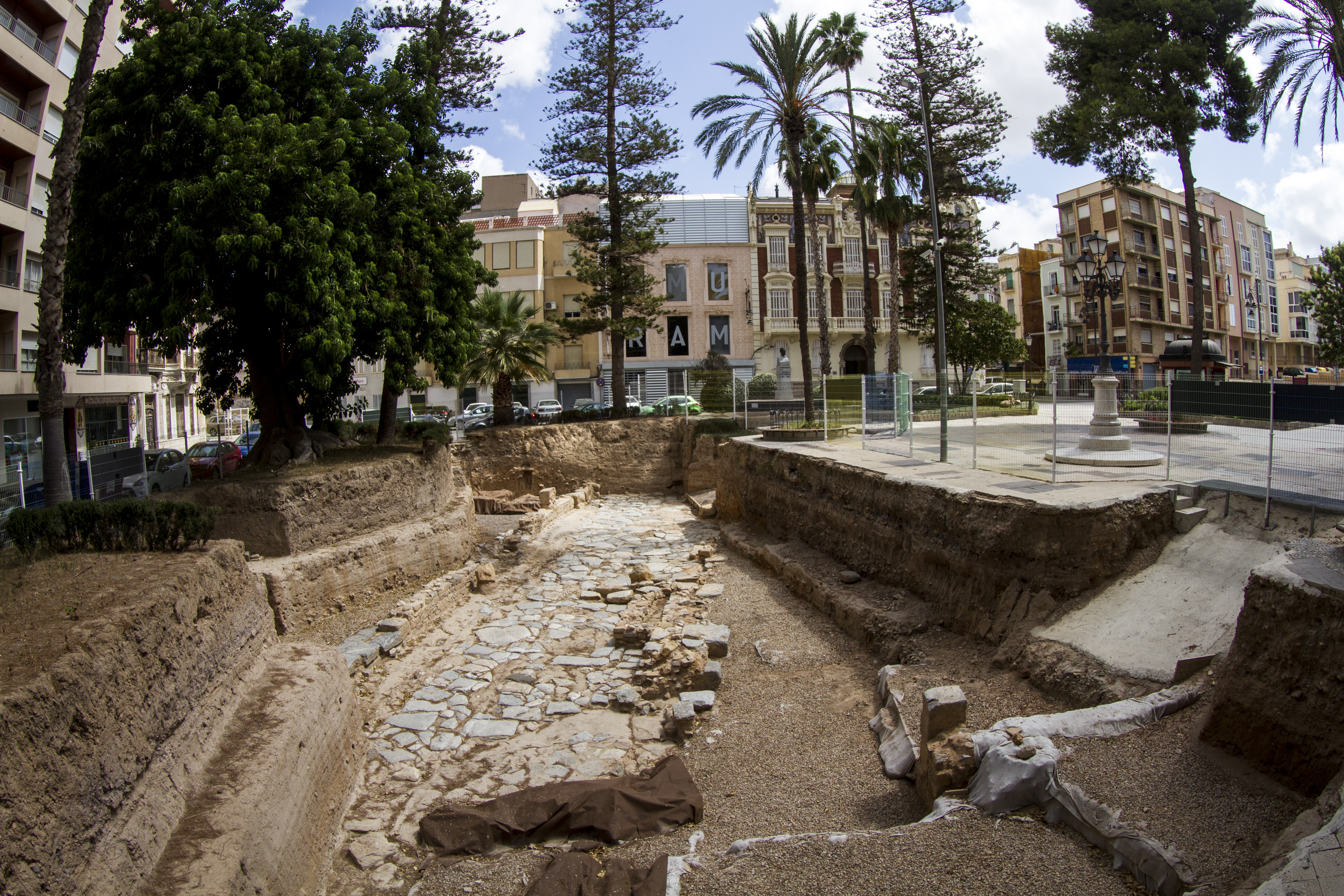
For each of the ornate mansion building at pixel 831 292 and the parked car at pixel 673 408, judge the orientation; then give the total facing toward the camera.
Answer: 1

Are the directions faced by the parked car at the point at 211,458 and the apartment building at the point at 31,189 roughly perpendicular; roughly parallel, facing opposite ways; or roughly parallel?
roughly perpendicular

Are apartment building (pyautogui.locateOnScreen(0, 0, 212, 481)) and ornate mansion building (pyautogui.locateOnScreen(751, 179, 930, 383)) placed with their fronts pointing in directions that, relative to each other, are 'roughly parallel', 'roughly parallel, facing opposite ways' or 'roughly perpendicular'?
roughly perpendicular
